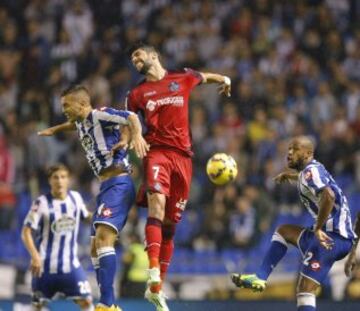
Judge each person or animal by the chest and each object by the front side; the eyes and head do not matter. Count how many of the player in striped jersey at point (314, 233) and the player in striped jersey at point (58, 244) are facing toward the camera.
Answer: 1

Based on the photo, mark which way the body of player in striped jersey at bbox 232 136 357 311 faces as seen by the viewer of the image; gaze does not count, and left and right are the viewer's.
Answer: facing to the left of the viewer

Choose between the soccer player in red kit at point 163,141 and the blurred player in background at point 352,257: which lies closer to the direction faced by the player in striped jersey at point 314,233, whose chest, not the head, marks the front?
the soccer player in red kit

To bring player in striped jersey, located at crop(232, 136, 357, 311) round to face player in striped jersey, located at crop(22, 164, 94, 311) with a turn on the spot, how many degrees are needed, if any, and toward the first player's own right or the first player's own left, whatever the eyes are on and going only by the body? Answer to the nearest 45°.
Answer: approximately 45° to the first player's own right

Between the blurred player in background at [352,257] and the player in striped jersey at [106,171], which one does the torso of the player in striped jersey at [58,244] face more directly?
the player in striped jersey

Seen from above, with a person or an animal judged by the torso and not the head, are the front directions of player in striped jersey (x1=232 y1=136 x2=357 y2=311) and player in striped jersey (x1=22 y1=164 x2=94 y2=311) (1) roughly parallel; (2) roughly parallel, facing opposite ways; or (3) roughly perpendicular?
roughly perpendicular
